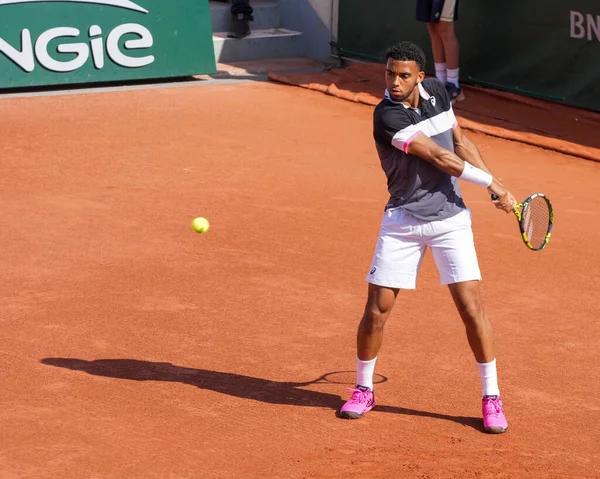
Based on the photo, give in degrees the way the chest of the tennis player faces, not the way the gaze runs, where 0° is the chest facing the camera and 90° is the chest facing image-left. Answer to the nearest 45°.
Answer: approximately 0°
